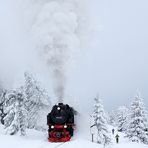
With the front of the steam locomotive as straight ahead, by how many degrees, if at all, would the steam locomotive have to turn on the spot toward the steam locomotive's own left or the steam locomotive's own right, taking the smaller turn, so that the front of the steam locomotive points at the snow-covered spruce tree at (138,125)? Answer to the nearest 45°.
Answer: approximately 135° to the steam locomotive's own left

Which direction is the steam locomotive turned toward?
toward the camera

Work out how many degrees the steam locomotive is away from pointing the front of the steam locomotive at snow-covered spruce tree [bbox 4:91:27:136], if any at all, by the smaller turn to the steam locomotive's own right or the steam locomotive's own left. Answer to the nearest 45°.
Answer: approximately 135° to the steam locomotive's own right

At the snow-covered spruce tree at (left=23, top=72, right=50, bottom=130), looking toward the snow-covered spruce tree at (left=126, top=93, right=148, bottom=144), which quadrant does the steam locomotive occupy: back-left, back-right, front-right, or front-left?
front-right

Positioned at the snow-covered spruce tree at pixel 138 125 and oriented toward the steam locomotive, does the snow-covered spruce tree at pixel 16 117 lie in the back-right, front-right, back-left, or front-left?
front-right

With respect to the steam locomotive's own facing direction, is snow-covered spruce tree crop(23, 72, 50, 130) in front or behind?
behind

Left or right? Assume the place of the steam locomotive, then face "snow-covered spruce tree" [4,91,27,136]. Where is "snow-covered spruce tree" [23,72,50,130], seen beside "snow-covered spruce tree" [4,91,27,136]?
right

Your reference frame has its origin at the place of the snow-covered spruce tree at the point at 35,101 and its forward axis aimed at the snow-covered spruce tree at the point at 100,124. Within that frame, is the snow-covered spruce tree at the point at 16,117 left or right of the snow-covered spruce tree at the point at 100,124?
right
